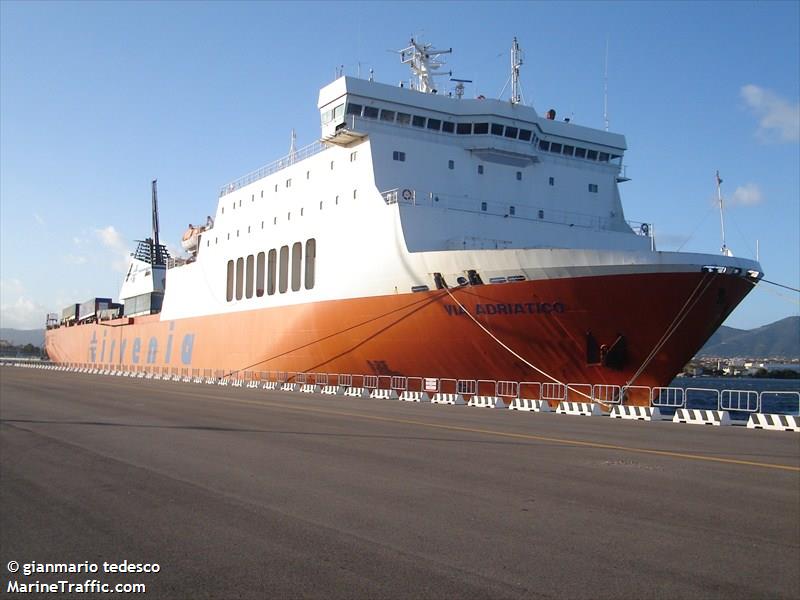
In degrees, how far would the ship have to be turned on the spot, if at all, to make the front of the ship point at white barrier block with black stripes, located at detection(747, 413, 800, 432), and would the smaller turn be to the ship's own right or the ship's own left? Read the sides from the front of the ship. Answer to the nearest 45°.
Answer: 0° — it already faces it

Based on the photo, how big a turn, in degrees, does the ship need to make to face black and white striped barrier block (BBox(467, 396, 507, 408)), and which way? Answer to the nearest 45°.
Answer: approximately 45° to its right

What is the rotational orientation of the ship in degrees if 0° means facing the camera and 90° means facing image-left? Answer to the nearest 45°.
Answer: approximately 315°

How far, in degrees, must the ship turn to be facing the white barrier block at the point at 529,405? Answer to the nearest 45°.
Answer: approximately 45° to its right
